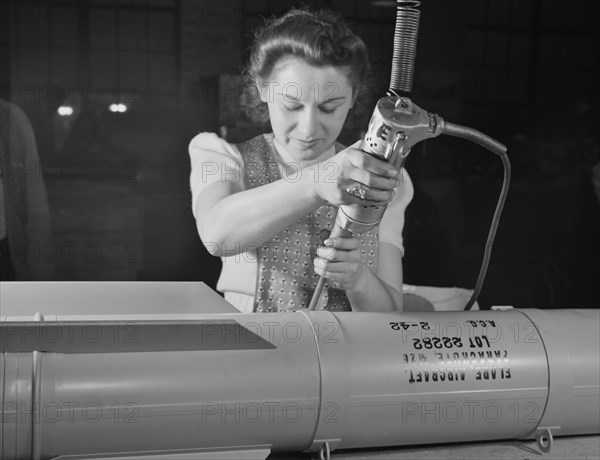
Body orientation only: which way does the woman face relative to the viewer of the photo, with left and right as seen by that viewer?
facing the viewer
